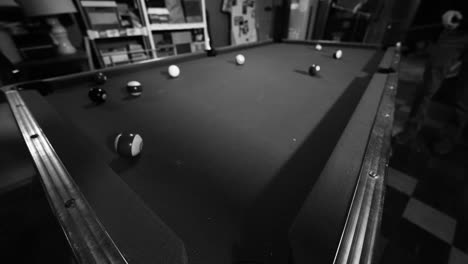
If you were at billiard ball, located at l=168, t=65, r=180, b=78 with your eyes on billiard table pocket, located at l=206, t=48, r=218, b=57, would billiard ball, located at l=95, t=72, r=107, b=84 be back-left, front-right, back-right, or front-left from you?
back-left
